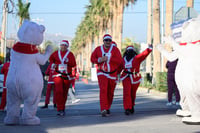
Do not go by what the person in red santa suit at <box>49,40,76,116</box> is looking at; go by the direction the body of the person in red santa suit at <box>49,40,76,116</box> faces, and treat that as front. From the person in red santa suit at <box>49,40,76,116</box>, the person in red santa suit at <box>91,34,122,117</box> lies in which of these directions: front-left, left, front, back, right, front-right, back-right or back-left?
left

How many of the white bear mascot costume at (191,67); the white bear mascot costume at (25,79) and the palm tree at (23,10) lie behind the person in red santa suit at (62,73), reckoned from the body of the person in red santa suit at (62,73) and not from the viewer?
1

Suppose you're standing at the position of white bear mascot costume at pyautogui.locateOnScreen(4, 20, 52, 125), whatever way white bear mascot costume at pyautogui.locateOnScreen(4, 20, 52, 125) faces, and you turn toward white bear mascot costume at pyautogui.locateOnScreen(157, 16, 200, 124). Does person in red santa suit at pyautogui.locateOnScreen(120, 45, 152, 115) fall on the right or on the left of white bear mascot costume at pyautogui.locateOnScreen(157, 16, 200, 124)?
left

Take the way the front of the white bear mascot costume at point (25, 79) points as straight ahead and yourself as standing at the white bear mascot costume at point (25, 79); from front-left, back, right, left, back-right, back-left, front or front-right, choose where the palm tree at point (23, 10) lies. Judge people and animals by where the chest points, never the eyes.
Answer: front-left

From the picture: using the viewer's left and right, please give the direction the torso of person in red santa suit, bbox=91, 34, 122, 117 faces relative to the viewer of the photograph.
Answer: facing the viewer

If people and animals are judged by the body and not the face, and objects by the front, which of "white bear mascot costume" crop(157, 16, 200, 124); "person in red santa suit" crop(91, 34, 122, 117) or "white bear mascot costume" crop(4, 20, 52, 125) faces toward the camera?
the person in red santa suit

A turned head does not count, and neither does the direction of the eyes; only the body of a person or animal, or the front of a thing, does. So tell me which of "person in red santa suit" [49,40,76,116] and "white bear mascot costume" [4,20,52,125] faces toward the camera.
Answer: the person in red santa suit

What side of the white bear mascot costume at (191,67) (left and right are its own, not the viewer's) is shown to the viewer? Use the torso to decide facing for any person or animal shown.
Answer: left

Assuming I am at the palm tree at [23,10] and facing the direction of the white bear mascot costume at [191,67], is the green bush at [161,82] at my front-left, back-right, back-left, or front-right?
front-left

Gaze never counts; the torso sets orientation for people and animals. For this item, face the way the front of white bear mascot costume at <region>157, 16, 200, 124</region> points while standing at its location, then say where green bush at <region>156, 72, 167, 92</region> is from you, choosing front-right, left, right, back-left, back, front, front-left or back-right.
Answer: right

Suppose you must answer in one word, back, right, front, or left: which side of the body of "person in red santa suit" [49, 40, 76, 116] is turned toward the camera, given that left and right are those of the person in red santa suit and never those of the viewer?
front
